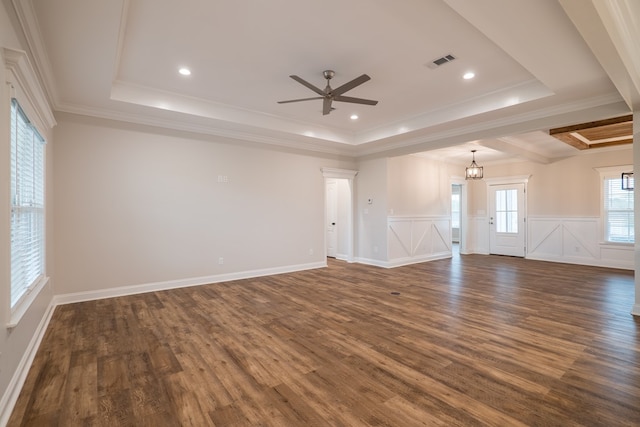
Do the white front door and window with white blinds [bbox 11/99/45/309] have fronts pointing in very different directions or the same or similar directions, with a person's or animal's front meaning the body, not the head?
very different directions

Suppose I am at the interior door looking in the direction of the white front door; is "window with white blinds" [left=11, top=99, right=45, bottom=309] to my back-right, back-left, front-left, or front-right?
back-right

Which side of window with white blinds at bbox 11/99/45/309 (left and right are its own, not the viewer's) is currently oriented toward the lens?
right

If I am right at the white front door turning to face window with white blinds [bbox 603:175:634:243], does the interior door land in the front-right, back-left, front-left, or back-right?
back-right

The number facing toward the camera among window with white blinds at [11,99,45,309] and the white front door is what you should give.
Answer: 1

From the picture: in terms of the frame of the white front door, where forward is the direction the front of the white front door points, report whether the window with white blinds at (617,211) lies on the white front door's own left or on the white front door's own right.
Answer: on the white front door's own left

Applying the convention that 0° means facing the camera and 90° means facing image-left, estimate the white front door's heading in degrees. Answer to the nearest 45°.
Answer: approximately 0°

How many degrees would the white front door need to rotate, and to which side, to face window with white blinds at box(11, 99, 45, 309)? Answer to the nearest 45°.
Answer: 0° — it already faces it

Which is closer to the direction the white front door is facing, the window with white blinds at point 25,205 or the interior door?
the window with white blinds
